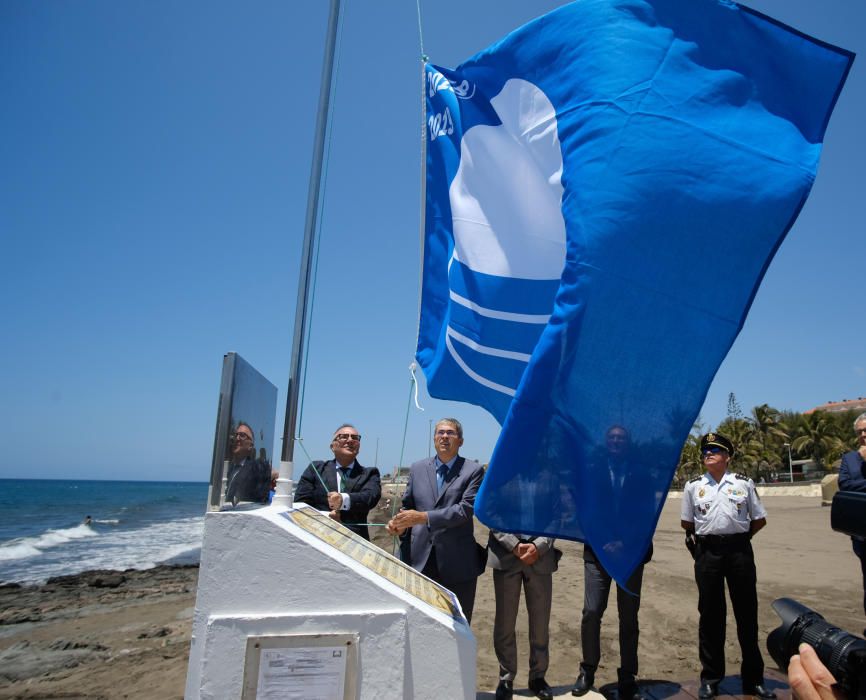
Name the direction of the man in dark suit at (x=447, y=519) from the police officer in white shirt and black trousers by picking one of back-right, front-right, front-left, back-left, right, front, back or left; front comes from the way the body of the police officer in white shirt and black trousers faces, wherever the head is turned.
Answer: front-right

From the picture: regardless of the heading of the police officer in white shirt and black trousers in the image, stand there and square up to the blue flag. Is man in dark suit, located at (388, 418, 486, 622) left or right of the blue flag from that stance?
right

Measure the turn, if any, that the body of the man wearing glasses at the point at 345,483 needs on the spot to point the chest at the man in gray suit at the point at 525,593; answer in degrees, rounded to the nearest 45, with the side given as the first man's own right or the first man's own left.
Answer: approximately 90° to the first man's own left

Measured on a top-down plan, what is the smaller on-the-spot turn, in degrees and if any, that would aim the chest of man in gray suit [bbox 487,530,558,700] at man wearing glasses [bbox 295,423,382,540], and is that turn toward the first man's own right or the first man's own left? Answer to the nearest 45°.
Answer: approximately 90° to the first man's own right

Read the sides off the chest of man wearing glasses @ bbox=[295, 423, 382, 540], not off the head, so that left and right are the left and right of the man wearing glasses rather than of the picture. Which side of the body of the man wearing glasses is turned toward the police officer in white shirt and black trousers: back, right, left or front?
left

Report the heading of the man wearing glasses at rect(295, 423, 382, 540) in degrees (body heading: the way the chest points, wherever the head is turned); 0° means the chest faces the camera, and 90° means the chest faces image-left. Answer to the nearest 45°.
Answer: approximately 0°

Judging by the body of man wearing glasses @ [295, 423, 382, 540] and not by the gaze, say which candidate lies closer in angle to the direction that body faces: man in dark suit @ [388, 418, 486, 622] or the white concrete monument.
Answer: the white concrete monument

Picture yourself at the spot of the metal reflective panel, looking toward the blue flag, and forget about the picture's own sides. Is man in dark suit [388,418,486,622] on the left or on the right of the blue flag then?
left

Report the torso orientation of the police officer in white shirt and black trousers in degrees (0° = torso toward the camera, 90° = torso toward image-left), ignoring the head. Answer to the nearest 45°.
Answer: approximately 0°
